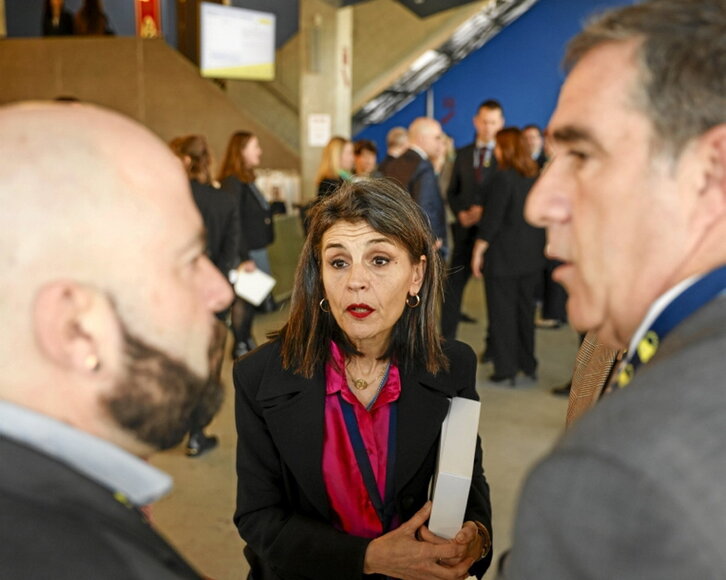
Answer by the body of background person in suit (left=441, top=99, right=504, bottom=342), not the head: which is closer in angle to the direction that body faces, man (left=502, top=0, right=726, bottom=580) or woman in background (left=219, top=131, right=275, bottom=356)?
the man

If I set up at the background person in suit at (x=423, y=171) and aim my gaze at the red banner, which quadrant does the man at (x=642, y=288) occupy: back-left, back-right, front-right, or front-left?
back-left

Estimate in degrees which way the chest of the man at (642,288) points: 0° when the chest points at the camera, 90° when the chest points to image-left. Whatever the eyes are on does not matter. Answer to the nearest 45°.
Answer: approximately 90°

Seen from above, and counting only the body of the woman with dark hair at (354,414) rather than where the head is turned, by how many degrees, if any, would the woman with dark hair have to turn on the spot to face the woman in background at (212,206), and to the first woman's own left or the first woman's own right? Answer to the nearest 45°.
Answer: approximately 180°
